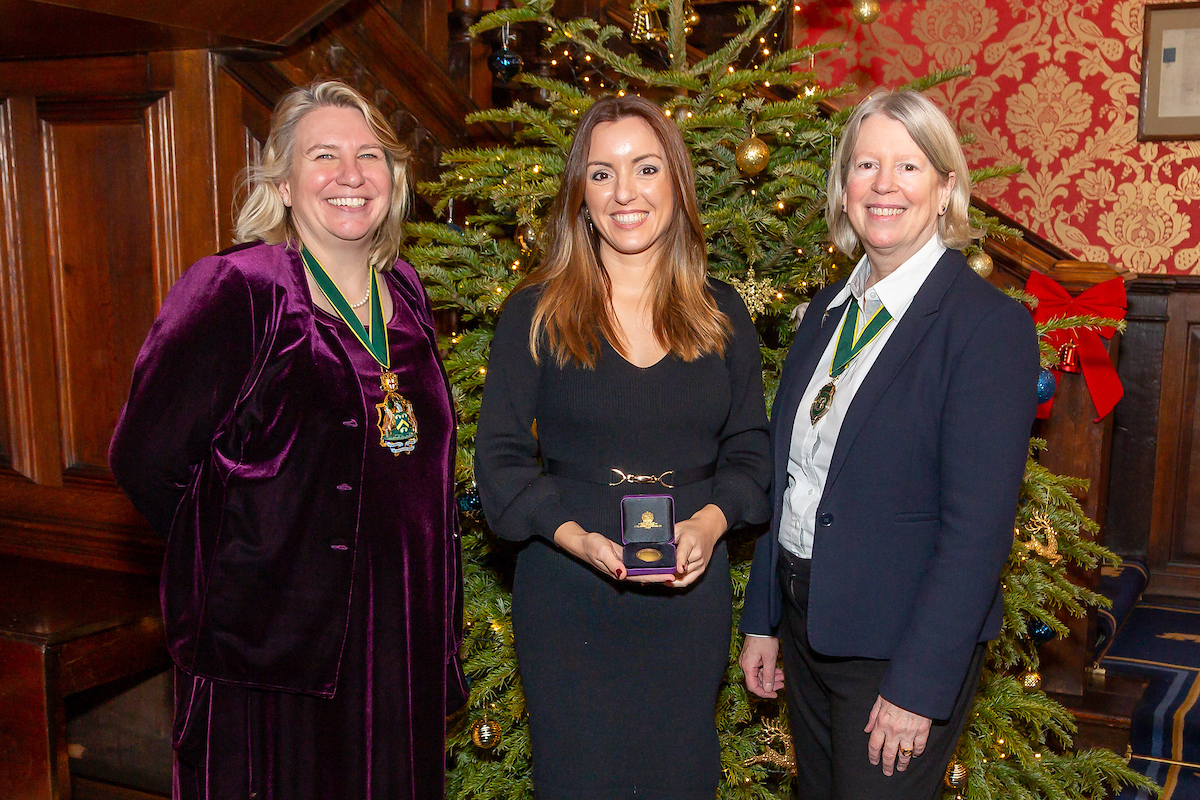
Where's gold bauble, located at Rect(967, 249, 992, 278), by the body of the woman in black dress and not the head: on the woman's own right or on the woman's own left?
on the woman's own left

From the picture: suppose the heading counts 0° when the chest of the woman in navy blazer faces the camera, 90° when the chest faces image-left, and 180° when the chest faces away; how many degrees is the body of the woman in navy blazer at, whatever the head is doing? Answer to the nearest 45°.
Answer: approximately 45°

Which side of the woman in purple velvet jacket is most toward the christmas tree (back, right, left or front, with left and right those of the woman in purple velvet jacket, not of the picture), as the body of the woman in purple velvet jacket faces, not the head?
left

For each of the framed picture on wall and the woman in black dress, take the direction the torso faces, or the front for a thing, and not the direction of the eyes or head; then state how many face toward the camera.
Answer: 2

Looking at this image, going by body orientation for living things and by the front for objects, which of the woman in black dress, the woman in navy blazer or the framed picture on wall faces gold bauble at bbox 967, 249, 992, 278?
the framed picture on wall

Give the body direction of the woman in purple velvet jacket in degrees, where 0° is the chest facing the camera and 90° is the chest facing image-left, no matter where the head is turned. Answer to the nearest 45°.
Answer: approximately 315°

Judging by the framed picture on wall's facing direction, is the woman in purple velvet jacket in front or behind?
in front

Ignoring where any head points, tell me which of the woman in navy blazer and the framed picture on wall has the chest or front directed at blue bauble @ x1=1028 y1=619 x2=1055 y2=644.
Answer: the framed picture on wall

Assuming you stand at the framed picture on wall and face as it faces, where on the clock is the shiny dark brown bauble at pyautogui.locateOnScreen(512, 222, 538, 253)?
The shiny dark brown bauble is roughly at 1 o'clock from the framed picture on wall.

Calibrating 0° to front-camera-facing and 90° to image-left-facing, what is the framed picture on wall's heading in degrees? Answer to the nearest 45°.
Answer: approximately 0°
